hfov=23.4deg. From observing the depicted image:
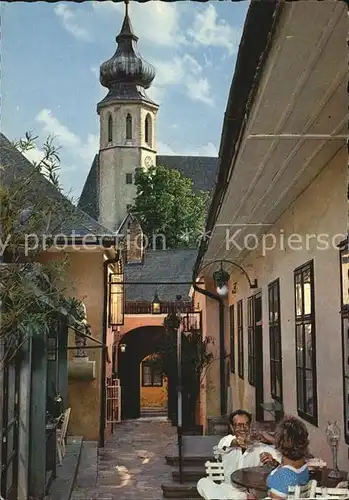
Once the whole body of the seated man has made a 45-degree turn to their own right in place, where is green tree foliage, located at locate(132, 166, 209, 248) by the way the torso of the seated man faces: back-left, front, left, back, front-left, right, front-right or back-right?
back-right

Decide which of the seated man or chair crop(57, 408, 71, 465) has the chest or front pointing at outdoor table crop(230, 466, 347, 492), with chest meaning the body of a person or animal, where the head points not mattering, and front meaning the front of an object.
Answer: the seated man

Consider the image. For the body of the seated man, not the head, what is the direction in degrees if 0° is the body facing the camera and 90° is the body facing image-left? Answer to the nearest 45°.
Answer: approximately 0°

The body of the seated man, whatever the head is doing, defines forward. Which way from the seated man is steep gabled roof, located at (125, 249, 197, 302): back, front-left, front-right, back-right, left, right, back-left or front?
back

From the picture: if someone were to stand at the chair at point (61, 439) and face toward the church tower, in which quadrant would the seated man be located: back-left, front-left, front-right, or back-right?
back-right

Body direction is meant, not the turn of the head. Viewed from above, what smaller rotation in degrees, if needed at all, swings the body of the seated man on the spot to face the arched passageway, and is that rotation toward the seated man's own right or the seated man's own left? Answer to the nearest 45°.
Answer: approximately 180°
